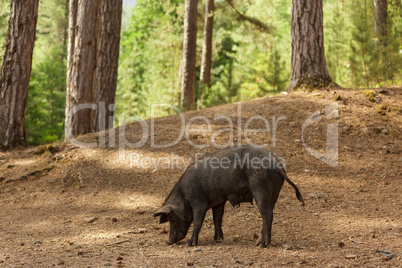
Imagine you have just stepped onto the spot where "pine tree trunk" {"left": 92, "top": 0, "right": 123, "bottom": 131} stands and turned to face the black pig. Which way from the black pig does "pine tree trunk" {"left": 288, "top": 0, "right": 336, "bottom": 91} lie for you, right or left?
left

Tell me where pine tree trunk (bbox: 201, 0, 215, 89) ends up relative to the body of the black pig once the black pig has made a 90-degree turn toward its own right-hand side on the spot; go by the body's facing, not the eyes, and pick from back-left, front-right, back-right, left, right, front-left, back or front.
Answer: front

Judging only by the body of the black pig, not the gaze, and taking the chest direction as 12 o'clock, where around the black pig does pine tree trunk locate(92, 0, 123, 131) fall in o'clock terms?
The pine tree trunk is roughly at 2 o'clock from the black pig.

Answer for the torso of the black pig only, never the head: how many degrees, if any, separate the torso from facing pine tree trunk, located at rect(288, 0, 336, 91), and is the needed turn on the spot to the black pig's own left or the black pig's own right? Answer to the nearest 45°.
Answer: approximately 90° to the black pig's own right

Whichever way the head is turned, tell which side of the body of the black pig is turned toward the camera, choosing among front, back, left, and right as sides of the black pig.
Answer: left
